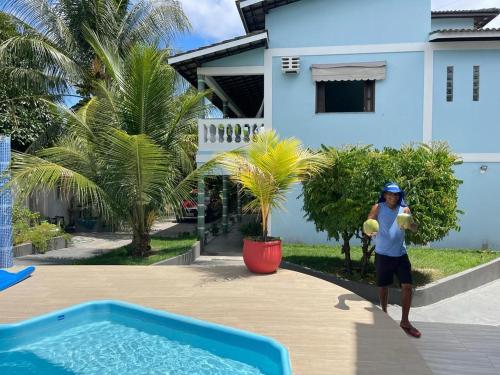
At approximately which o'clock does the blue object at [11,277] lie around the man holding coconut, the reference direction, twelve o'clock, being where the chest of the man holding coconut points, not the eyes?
The blue object is roughly at 3 o'clock from the man holding coconut.

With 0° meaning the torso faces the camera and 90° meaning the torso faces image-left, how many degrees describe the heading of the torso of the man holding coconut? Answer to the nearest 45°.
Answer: approximately 0°

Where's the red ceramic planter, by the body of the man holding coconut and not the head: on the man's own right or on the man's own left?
on the man's own right

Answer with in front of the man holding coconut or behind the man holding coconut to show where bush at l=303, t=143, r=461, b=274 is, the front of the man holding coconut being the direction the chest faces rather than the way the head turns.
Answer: behind
